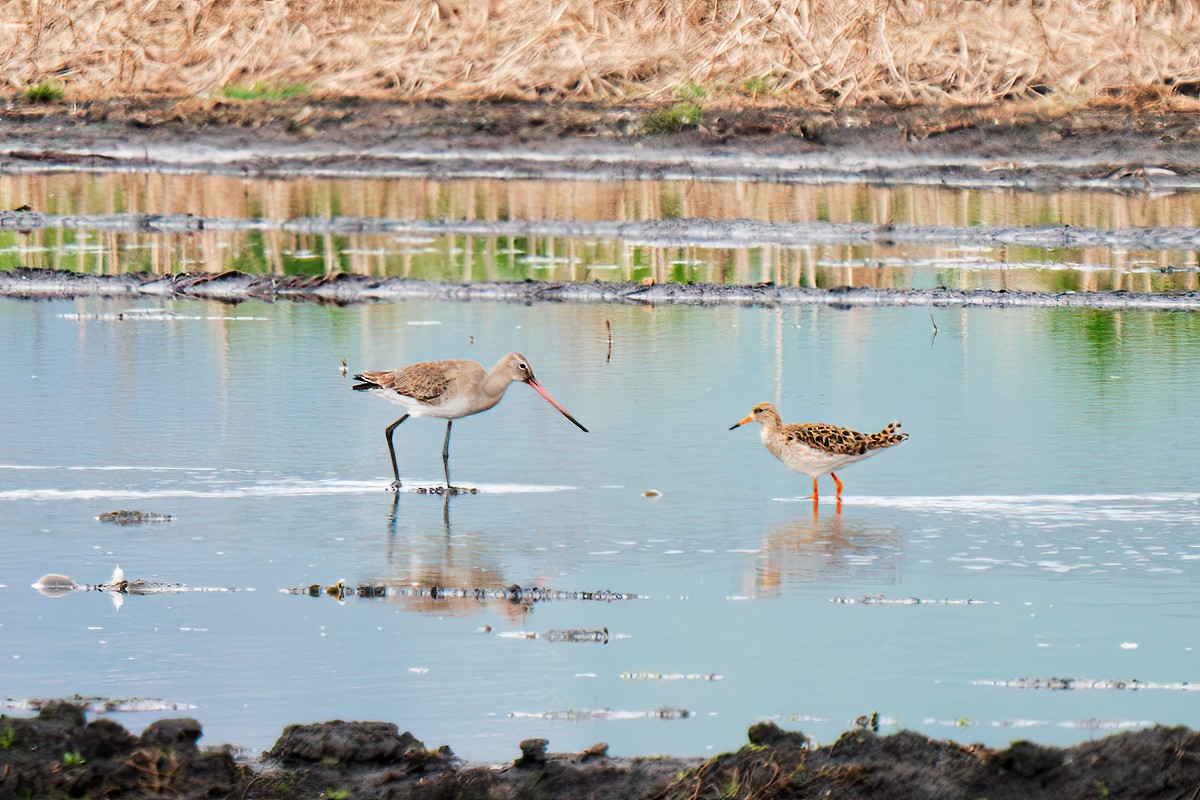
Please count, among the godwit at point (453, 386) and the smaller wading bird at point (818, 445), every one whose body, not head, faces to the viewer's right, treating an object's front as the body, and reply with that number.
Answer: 1

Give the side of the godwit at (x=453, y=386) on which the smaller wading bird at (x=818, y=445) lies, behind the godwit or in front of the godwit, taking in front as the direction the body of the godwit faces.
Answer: in front

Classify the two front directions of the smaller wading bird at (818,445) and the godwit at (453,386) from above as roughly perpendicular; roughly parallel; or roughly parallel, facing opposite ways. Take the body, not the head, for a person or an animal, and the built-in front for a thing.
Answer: roughly parallel, facing opposite ways

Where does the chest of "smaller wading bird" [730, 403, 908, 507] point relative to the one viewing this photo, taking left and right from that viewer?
facing to the left of the viewer

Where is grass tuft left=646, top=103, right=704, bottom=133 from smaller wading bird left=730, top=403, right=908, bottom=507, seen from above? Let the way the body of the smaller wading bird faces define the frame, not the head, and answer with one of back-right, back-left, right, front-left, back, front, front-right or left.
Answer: right

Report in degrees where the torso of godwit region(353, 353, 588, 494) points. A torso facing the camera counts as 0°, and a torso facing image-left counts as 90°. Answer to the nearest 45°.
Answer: approximately 270°

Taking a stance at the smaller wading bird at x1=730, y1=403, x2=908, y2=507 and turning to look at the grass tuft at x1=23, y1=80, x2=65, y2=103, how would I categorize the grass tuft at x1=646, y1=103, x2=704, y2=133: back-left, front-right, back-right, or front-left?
front-right

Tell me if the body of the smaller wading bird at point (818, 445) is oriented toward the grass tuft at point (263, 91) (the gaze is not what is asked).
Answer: no

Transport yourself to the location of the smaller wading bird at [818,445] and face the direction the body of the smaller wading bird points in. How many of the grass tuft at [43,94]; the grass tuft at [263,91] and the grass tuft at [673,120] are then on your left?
0

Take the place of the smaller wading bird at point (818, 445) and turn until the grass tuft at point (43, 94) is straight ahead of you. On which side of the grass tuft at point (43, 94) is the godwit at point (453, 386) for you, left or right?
left

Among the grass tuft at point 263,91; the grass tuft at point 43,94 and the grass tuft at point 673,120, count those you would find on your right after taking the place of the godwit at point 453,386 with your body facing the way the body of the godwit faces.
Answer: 0

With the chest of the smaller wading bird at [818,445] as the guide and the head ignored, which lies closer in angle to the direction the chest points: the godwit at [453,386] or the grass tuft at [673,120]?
the godwit

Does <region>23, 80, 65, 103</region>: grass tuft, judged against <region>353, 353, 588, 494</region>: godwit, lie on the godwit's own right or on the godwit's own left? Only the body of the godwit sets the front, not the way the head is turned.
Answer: on the godwit's own left

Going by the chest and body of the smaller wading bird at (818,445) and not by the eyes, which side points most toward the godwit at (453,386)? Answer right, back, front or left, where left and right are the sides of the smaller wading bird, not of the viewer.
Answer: front

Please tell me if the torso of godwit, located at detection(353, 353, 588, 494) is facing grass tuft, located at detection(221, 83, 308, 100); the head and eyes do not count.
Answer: no
